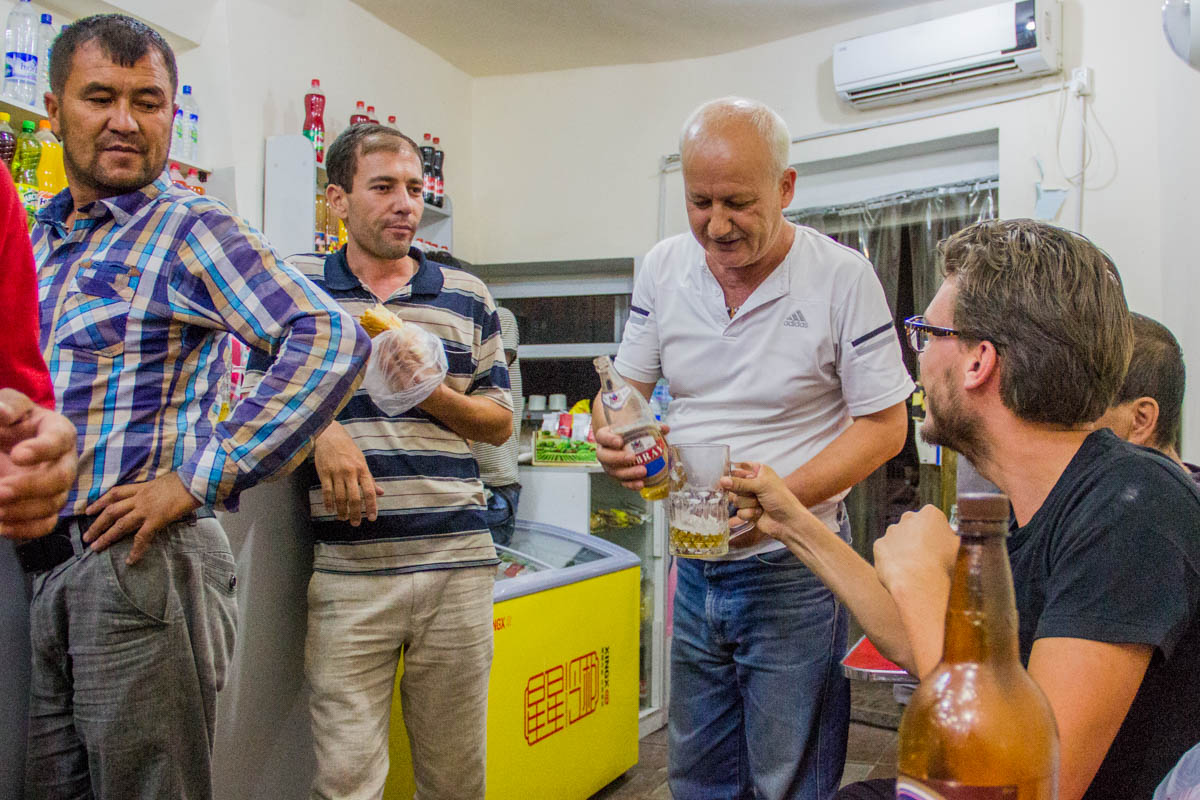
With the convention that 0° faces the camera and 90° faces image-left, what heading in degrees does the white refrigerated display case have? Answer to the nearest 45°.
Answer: approximately 315°

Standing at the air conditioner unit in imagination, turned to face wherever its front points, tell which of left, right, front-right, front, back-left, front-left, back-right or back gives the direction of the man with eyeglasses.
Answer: front-left

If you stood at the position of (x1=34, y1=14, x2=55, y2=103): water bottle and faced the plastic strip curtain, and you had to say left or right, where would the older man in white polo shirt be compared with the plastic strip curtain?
right

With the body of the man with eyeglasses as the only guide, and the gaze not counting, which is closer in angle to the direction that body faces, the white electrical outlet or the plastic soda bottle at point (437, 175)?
the plastic soda bottle

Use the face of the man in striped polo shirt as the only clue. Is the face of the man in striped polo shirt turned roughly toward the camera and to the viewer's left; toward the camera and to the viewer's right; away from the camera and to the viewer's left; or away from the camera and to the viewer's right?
toward the camera and to the viewer's right

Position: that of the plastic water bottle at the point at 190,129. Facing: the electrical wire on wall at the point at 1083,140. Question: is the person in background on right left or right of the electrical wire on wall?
right

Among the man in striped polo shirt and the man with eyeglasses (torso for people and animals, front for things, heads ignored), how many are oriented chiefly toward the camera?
1

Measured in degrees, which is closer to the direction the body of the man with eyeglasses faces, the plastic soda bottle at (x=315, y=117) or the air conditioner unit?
the plastic soda bottle
